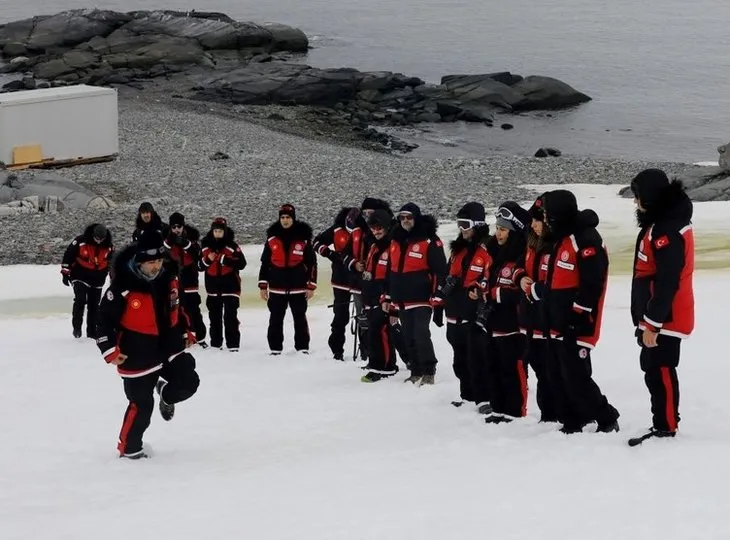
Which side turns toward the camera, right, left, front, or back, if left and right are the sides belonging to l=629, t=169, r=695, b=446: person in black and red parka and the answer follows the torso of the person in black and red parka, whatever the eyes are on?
left

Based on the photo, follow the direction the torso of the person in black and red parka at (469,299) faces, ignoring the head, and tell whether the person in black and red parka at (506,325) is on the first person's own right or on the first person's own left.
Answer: on the first person's own left

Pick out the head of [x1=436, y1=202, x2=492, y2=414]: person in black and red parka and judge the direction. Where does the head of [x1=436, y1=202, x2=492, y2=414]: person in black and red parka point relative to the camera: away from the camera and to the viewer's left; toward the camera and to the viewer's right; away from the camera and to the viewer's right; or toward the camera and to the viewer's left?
toward the camera and to the viewer's left

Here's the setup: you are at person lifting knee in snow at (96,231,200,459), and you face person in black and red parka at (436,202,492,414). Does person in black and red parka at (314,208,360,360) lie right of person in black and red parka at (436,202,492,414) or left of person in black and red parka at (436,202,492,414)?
left

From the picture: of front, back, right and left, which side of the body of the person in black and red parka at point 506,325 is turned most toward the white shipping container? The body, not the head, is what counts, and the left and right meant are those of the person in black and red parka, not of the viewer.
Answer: right

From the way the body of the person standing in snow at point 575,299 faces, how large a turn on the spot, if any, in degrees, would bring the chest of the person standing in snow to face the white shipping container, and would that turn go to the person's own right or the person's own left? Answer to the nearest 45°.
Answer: approximately 90° to the person's own right

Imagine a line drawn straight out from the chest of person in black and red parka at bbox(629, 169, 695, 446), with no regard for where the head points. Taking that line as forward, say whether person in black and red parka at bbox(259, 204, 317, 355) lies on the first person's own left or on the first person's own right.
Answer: on the first person's own right

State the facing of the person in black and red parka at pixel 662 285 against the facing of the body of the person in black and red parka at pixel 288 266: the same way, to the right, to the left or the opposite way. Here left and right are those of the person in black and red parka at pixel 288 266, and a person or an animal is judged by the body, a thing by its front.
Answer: to the right

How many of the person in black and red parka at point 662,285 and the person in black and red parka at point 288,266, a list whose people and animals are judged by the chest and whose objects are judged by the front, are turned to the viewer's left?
1

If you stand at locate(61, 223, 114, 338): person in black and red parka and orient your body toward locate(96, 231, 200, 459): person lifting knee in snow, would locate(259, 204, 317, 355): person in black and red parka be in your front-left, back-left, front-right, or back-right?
front-left

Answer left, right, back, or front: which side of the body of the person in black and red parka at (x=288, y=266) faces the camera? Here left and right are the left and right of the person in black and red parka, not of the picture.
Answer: front

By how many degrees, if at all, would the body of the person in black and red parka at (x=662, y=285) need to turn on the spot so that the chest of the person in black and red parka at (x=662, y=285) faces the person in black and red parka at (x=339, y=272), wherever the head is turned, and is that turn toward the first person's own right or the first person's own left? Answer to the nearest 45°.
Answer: approximately 45° to the first person's own right

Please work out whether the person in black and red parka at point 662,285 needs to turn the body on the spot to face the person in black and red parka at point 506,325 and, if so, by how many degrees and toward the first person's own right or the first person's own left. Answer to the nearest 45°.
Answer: approximately 45° to the first person's own right

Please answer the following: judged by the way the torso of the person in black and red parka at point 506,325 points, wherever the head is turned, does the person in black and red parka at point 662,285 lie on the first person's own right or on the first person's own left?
on the first person's own left

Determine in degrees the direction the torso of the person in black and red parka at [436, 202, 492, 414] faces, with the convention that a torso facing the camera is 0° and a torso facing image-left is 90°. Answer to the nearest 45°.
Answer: approximately 45°

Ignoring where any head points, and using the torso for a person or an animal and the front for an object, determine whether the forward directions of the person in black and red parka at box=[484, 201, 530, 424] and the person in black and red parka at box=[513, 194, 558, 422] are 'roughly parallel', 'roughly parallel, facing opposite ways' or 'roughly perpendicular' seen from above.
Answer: roughly parallel
